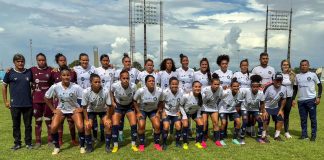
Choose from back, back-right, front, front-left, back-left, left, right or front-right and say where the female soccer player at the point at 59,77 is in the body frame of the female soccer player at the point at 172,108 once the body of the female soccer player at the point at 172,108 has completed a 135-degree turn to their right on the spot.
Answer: front-left

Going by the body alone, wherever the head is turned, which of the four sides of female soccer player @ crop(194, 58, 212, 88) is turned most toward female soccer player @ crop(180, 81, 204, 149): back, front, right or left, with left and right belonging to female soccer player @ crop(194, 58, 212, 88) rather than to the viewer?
front

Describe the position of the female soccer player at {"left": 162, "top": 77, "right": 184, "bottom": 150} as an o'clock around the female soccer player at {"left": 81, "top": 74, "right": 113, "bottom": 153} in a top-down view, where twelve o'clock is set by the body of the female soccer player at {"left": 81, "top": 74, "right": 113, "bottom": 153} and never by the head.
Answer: the female soccer player at {"left": 162, "top": 77, "right": 184, "bottom": 150} is roughly at 9 o'clock from the female soccer player at {"left": 81, "top": 74, "right": 113, "bottom": 153}.

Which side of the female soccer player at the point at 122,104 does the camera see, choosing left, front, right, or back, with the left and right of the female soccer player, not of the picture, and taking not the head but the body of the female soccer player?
front

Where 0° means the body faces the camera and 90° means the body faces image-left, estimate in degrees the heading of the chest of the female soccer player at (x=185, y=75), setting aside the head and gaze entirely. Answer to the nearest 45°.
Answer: approximately 0°

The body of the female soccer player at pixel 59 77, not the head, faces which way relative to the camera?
toward the camera

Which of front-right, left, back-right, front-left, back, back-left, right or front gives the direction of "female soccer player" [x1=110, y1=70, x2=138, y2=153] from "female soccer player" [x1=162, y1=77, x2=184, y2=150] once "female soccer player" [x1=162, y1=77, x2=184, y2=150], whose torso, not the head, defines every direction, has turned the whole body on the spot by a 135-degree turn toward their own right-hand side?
front-left

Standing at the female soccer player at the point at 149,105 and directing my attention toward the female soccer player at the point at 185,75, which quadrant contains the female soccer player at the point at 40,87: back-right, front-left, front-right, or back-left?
back-left

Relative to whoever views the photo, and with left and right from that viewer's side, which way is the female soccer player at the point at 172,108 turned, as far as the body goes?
facing the viewer

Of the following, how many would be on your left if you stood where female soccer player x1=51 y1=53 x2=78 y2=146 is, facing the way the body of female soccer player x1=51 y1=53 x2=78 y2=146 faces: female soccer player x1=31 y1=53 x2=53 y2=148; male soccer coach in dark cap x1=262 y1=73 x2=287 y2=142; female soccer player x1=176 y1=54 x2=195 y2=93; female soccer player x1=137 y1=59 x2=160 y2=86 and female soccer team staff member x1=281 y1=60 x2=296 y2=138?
4

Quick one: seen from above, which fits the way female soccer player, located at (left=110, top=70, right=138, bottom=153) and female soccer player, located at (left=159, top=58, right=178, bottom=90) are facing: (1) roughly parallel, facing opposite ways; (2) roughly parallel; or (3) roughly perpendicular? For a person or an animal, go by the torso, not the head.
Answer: roughly parallel

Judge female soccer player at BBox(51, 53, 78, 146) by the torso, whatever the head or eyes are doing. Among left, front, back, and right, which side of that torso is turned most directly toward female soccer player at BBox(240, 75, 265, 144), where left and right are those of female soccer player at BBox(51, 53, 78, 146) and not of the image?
left

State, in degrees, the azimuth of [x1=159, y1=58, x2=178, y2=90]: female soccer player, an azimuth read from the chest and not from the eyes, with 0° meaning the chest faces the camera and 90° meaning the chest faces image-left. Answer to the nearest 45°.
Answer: approximately 0°

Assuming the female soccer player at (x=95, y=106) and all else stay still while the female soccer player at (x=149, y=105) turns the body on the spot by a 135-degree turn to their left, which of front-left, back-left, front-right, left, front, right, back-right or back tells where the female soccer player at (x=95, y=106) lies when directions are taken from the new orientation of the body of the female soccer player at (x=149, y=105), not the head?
back-left

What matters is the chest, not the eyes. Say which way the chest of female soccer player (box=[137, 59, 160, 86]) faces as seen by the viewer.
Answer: toward the camera

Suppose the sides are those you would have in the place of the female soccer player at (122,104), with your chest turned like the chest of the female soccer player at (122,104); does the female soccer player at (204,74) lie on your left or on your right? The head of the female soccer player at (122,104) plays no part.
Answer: on your left
